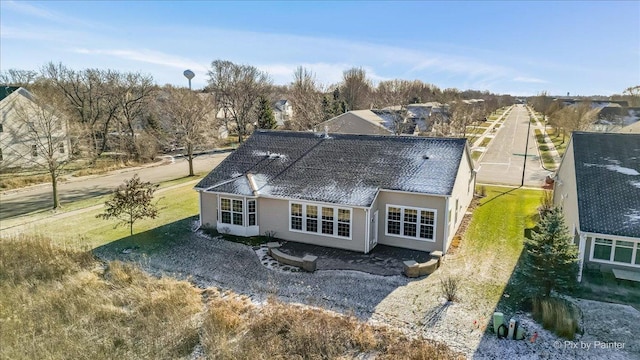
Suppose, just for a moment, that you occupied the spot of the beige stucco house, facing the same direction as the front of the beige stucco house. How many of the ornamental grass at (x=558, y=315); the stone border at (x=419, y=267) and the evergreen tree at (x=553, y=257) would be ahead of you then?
0

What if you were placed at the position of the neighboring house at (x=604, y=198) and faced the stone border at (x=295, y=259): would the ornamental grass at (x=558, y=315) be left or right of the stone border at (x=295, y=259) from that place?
left

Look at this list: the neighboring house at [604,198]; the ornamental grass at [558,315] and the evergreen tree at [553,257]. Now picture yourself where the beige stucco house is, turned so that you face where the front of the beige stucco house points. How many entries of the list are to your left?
0

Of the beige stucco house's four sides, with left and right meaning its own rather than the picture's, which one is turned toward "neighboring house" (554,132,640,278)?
right

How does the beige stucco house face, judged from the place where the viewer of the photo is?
facing away from the viewer

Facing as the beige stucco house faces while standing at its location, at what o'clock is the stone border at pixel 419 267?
The stone border is roughly at 5 o'clock from the beige stucco house.

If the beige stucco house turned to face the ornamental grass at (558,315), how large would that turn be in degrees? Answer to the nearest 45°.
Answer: approximately 135° to its right

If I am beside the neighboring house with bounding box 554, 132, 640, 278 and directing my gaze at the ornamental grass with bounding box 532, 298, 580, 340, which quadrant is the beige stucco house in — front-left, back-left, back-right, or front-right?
front-right

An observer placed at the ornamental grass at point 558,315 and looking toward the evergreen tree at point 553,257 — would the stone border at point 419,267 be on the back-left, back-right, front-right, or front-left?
front-left

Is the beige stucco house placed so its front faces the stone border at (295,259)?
no

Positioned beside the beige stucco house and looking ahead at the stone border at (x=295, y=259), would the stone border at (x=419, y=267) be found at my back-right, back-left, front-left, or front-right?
front-left

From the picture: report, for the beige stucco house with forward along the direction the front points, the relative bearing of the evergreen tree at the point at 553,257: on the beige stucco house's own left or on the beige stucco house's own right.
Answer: on the beige stucco house's own right
